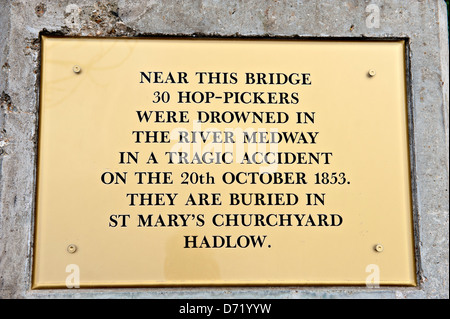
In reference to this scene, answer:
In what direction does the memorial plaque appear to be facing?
toward the camera
